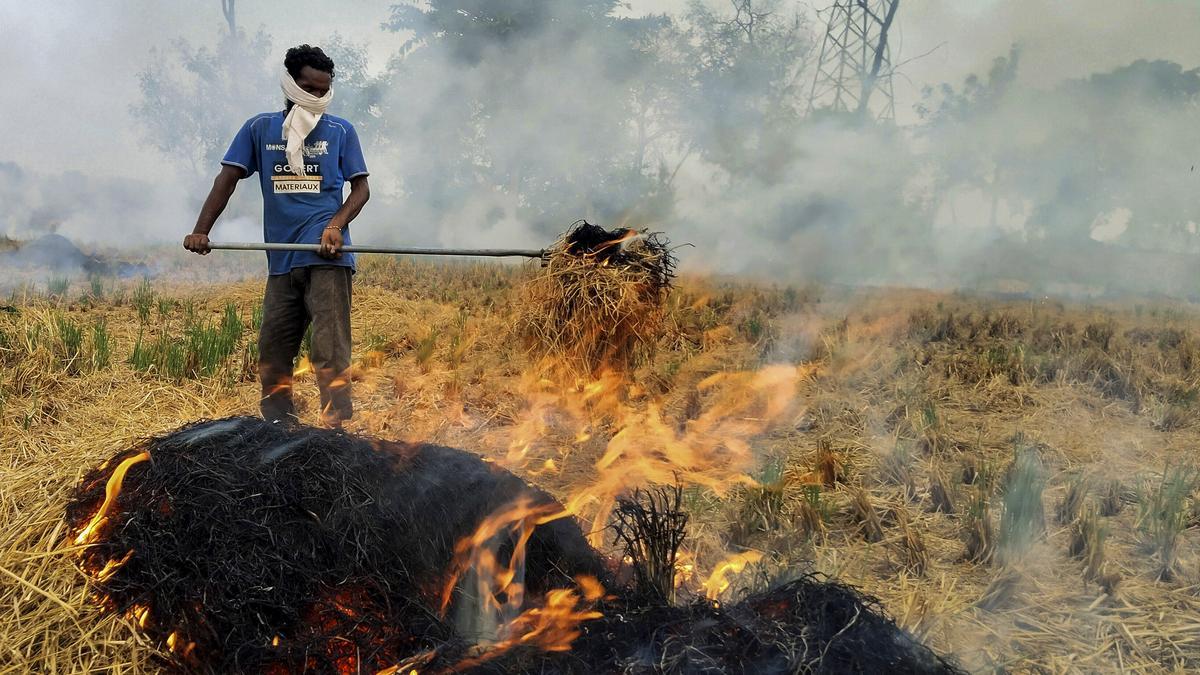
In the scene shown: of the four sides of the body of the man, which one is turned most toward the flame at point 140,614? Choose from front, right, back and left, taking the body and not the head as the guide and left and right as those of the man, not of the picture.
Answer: front

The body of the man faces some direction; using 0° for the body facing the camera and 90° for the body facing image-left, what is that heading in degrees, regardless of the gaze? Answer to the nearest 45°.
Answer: approximately 0°

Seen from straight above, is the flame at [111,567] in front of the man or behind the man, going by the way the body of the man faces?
in front

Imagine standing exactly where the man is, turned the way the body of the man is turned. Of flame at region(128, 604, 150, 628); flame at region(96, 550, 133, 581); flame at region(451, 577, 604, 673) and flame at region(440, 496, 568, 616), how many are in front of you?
4

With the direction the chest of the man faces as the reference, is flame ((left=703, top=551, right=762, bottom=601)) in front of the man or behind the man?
in front

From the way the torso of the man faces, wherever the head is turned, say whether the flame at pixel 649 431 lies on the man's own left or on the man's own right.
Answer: on the man's own left

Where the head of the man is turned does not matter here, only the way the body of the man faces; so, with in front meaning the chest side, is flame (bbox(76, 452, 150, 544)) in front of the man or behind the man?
in front

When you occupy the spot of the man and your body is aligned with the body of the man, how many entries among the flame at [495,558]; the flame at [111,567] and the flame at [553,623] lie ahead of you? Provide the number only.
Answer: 3

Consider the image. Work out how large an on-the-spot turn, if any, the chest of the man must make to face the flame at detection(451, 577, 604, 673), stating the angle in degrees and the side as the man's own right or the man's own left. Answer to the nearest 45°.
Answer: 0° — they already face it

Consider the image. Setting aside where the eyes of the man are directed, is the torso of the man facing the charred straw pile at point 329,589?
yes
